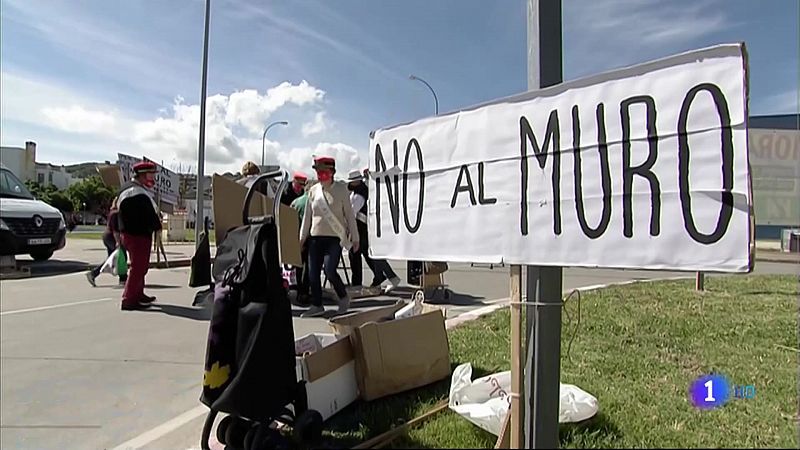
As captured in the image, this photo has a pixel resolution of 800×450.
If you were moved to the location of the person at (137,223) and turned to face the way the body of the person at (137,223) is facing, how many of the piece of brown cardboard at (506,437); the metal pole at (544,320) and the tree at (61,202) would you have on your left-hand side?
1

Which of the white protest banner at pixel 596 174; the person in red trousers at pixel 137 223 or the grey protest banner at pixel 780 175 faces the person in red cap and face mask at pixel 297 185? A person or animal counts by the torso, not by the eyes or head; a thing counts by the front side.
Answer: the person in red trousers at pixel 137 223

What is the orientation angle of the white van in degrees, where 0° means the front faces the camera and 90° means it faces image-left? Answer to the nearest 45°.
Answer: approximately 315°

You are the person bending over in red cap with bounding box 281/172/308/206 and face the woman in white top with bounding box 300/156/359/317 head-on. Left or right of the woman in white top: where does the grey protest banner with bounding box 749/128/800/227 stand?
left

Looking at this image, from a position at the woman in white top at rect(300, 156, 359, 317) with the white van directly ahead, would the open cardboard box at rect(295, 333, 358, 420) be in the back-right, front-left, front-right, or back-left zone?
back-left

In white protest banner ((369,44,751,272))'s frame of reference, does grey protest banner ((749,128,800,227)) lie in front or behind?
behind

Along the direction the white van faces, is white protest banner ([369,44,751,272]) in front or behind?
in front
